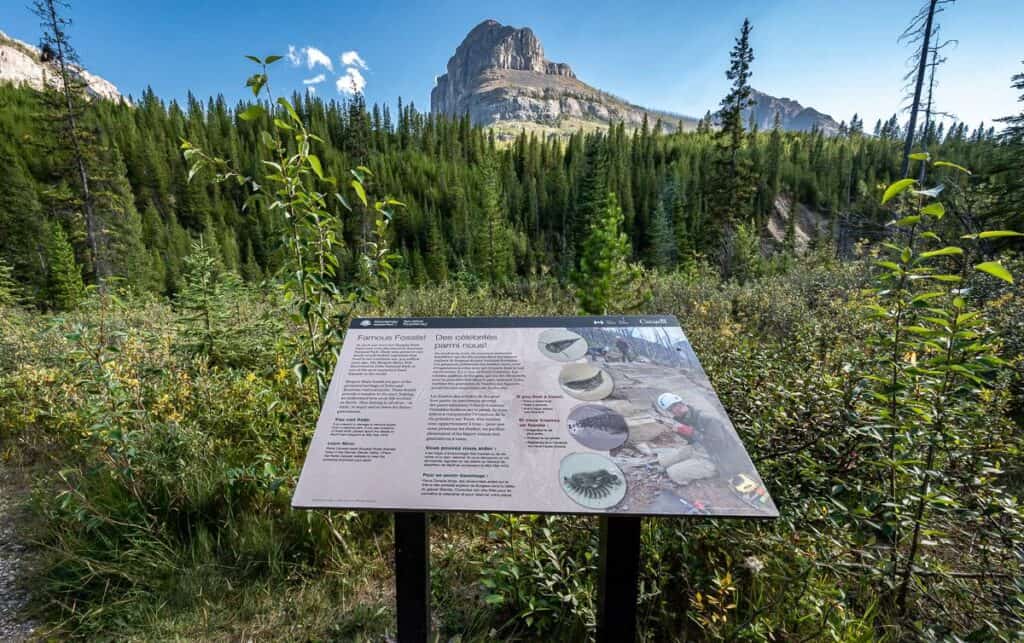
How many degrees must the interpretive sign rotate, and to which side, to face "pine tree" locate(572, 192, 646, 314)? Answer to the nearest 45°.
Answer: approximately 180°

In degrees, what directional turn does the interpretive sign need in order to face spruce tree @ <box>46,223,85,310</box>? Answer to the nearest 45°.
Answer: approximately 135° to its right

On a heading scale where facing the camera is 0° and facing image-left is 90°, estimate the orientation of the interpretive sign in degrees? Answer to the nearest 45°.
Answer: approximately 0°

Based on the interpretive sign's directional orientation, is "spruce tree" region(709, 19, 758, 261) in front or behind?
behind

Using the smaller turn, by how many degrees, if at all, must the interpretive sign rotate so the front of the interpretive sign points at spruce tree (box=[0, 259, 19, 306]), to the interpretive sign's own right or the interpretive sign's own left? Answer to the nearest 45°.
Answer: approximately 135° to the interpretive sign's own right

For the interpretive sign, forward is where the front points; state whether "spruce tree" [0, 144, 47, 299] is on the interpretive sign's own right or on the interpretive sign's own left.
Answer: on the interpretive sign's own right
